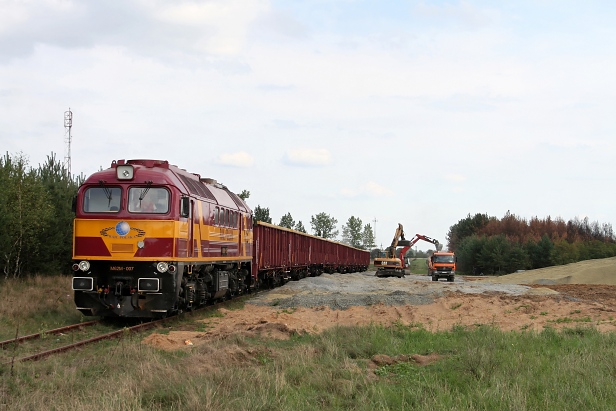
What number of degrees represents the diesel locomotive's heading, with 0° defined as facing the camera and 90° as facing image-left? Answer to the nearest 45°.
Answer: approximately 45°

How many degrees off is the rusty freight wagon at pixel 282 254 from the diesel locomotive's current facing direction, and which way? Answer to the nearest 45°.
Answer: approximately 135° to its right
